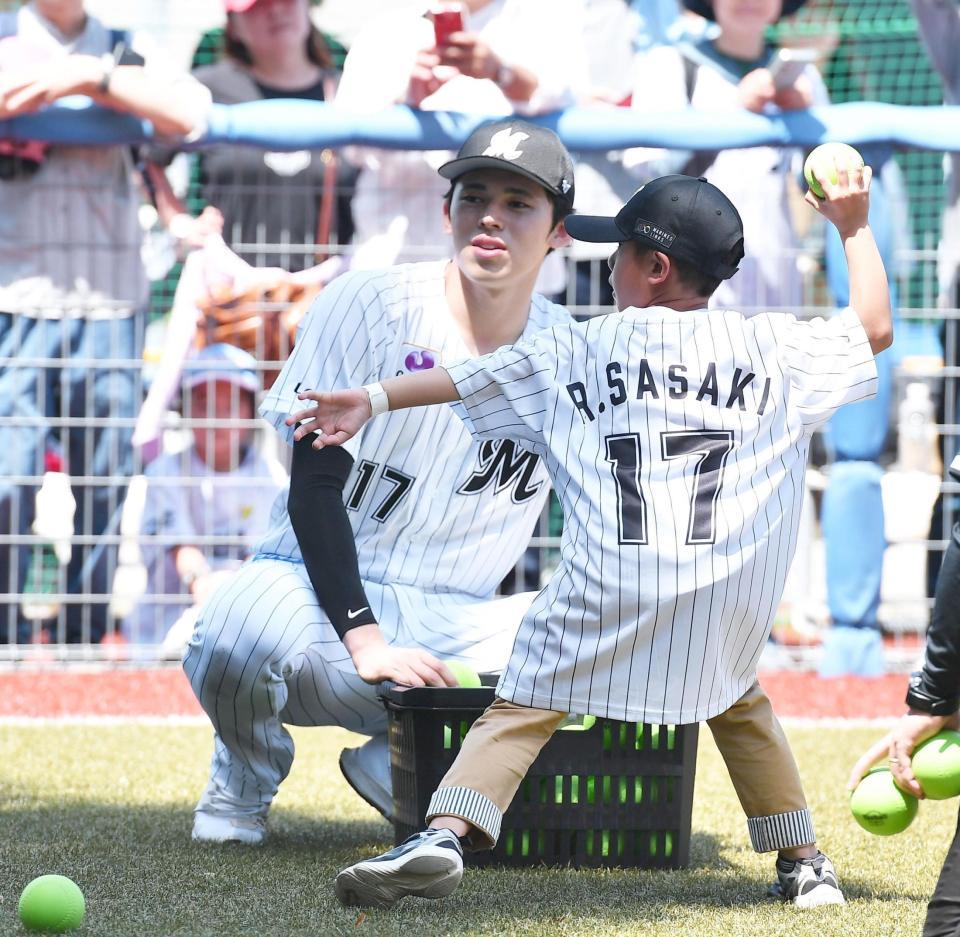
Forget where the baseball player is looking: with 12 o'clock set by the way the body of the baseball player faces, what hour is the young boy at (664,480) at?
The young boy is roughly at 11 o'clock from the baseball player.

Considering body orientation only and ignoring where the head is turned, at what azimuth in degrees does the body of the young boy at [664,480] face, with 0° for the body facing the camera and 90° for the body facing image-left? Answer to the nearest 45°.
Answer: approximately 180°

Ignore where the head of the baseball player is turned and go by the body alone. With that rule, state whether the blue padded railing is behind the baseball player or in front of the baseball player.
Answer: behind

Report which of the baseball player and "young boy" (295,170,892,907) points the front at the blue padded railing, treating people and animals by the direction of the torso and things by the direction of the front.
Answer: the young boy

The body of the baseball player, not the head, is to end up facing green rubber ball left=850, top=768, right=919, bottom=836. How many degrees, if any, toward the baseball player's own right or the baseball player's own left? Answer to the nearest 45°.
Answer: approximately 45° to the baseball player's own left

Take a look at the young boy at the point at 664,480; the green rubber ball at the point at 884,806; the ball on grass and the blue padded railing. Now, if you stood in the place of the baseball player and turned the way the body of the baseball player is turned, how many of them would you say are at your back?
1

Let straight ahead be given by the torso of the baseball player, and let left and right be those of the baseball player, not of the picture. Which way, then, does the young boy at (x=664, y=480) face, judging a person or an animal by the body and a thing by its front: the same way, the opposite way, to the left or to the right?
the opposite way

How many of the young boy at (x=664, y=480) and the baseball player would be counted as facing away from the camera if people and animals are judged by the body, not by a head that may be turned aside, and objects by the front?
1

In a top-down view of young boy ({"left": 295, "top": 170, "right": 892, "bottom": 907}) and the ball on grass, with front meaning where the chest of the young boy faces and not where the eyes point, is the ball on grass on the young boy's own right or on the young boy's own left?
on the young boy's own left

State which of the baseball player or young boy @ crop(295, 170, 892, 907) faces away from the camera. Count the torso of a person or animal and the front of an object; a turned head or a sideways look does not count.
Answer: the young boy

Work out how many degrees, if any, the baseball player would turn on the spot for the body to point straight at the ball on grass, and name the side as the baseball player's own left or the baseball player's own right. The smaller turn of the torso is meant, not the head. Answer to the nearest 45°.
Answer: approximately 45° to the baseball player's own right
